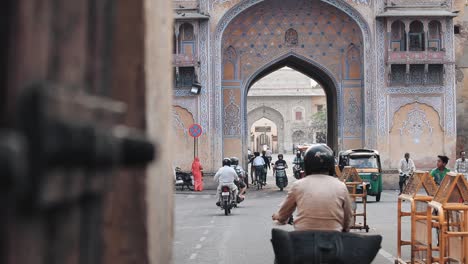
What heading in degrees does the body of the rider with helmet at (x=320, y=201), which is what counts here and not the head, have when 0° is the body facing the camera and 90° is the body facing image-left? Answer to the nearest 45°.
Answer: approximately 180°

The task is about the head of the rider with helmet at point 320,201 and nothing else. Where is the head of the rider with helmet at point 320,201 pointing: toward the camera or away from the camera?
away from the camera
